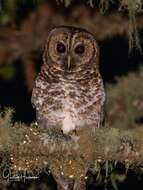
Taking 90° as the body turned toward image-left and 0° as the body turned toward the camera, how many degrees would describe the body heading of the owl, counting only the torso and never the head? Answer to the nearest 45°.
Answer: approximately 0°
